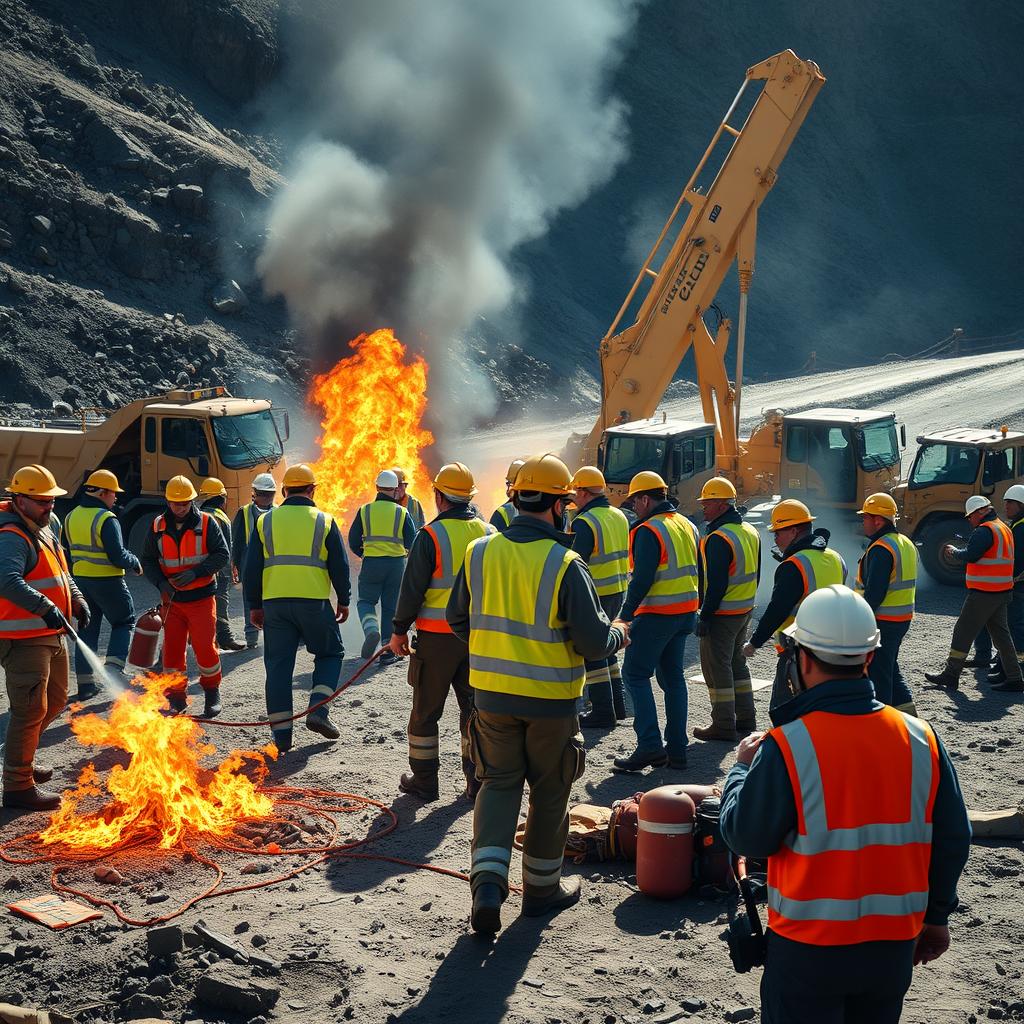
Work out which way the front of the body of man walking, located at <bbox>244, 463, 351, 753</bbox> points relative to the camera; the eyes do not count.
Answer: away from the camera

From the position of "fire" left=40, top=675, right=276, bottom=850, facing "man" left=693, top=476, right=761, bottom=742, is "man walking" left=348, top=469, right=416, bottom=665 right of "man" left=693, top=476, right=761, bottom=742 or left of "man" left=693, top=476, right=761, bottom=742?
left

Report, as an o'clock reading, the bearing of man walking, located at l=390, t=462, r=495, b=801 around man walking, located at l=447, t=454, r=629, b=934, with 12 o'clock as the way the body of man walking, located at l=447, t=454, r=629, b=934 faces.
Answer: man walking, located at l=390, t=462, r=495, b=801 is roughly at 10 o'clock from man walking, located at l=447, t=454, r=629, b=934.

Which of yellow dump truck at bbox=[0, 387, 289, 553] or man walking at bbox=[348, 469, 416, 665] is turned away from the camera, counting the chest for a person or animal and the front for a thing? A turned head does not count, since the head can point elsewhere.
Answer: the man walking

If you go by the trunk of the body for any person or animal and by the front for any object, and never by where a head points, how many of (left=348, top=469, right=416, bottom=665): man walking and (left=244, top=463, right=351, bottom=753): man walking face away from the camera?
2

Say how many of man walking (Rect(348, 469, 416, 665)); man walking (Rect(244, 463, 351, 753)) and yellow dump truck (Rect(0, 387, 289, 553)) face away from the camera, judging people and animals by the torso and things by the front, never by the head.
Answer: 2

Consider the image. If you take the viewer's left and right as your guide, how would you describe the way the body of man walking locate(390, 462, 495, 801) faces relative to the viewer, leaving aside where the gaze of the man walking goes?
facing away from the viewer and to the left of the viewer

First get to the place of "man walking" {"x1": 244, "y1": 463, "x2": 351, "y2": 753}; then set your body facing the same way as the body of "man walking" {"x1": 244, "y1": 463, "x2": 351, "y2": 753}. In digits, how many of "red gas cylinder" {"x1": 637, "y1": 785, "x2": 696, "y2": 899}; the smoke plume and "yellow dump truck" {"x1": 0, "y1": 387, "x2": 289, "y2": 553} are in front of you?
2

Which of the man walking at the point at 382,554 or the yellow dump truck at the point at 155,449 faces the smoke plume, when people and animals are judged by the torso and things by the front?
the man walking

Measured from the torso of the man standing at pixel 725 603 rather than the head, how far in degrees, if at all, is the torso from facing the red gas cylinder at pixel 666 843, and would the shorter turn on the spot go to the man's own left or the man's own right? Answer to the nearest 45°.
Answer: approximately 135° to the man's own left

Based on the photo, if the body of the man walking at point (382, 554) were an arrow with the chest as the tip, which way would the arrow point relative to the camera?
away from the camera

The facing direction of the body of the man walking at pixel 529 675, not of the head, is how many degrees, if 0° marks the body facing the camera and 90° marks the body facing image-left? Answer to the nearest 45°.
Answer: approximately 225°

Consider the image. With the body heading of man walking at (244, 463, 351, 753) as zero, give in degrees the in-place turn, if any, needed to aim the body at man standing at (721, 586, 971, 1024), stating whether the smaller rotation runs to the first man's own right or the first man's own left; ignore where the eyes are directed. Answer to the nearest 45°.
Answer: approximately 180°

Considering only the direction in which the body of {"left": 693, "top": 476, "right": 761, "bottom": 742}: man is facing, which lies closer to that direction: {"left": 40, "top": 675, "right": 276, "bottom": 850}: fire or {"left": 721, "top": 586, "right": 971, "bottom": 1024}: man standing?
the fire
